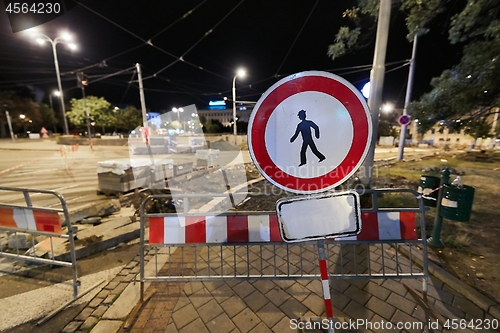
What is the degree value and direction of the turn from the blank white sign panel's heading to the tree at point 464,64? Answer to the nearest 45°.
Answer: approximately 135° to its left

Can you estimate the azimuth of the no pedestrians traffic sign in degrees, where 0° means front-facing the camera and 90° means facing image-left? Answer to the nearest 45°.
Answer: approximately 0°

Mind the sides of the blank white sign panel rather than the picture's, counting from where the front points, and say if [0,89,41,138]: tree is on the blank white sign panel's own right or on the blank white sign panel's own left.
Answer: on the blank white sign panel's own right

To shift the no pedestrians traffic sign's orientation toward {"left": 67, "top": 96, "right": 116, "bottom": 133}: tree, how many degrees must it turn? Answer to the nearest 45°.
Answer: approximately 135° to its right

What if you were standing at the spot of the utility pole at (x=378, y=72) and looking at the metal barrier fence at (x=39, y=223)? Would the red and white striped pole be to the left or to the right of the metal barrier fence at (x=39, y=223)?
left

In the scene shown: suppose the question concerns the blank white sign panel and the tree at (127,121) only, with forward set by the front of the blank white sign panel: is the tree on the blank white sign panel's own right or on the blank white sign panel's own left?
on the blank white sign panel's own right

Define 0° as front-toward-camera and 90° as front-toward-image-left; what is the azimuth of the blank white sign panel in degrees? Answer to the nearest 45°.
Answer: approximately 0°

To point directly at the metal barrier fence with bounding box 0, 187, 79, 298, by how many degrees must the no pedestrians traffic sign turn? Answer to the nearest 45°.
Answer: approximately 90° to its right

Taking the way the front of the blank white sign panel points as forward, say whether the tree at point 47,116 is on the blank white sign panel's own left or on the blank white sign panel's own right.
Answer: on the blank white sign panel's own right

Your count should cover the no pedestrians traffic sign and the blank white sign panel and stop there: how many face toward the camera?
2

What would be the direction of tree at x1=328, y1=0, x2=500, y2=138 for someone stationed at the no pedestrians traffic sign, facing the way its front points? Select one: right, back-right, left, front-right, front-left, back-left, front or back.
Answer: back-left

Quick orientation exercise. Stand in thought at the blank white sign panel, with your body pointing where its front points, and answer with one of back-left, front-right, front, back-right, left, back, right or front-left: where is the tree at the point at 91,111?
back-right
